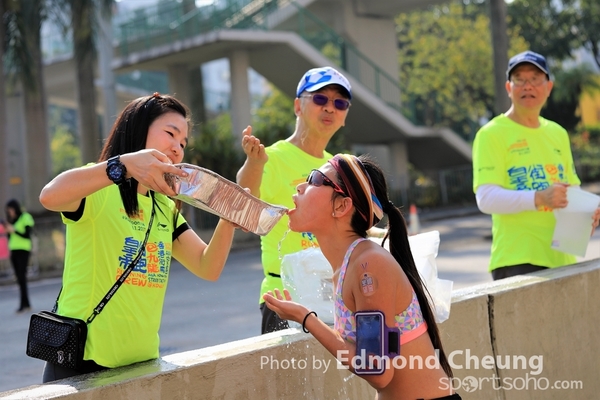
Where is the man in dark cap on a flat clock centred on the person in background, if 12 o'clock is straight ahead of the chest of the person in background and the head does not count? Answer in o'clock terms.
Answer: The man in dark cap is roughly at 10 o'clock from the person in background.

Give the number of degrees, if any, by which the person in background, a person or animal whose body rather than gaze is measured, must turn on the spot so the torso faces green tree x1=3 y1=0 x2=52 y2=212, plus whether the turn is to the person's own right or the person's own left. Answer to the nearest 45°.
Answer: approximately 135° to the person's own right

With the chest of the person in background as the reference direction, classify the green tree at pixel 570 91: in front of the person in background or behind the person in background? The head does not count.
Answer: behind

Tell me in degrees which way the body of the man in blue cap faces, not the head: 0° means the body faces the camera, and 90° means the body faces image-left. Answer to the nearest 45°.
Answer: approximately 315°

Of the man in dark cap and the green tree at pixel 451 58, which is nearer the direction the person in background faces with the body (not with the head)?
the man in dark cap

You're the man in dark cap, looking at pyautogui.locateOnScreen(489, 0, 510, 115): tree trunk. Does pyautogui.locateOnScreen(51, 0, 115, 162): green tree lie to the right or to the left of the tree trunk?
left

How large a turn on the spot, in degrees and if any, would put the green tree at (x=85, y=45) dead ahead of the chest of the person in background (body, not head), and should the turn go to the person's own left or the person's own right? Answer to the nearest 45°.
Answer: approximately 135° to the person's own right

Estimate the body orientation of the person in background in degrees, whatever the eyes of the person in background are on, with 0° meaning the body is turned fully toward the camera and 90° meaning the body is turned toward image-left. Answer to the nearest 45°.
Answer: approximately 45°

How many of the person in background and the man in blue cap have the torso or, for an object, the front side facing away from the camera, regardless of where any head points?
0
